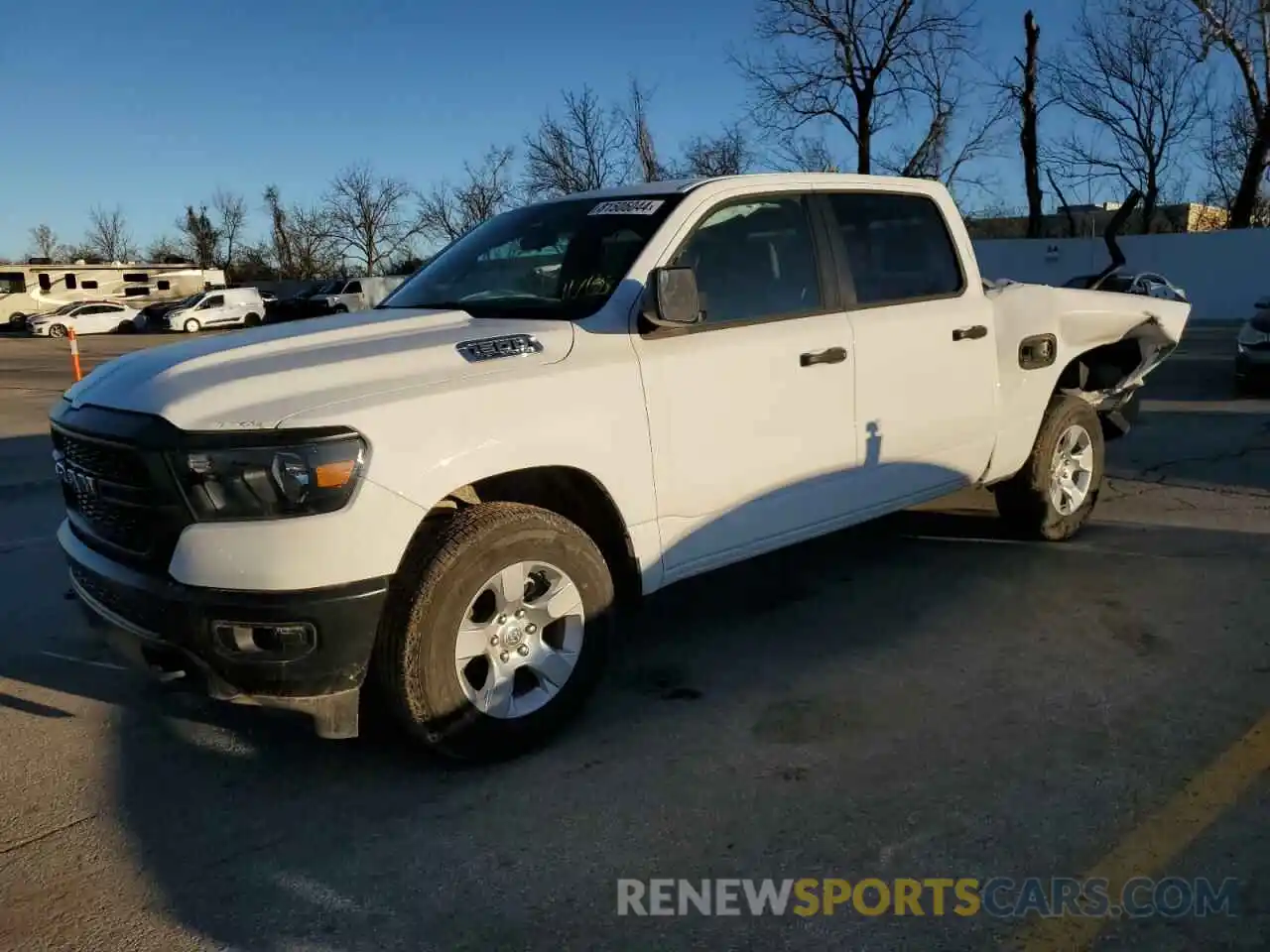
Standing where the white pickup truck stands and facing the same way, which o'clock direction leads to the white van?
The white van is roughly at 4 o'clock from the white pickup truck.

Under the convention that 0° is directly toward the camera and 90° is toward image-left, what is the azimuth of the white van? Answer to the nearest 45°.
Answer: approximately 45°

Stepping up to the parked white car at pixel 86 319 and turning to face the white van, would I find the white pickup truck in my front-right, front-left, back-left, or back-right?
front-right

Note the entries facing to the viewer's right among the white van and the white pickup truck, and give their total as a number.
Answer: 0

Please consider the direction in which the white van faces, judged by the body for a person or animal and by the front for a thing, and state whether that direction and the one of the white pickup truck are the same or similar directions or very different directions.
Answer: same or similar directions

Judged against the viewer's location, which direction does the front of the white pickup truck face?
facing the viewer and to the left of the viewer

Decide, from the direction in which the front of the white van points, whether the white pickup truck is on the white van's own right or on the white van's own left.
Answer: on the white van's own left

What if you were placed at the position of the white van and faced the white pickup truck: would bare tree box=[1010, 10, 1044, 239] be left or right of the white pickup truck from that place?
left

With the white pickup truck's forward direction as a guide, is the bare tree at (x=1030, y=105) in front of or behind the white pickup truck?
behind
